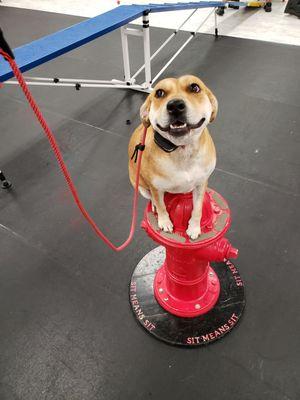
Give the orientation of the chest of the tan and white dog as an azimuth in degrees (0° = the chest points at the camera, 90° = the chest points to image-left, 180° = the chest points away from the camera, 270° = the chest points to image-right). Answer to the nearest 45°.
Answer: approximately 0°

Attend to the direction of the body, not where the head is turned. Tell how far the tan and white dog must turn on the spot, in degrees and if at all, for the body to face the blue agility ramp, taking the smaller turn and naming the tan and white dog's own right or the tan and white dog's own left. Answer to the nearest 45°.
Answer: approximately 135° to the tan and white dog's own right
